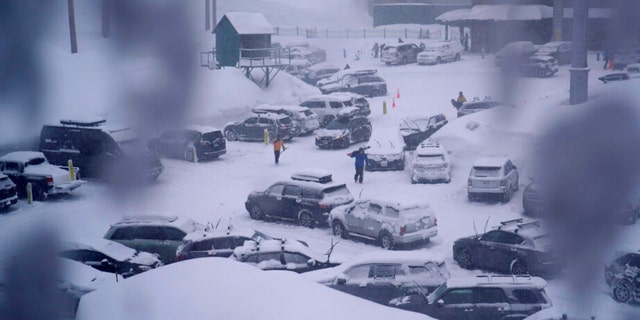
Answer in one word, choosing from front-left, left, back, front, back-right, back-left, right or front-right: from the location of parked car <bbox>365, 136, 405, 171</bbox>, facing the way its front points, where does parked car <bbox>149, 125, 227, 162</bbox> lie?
right

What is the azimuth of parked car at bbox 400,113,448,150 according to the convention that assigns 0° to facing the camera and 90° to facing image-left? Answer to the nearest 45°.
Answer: approximately 45°

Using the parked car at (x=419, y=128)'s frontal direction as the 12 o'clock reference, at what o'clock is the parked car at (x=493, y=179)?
the parked car at (x=493, y=179) is roughly at 10 o'clock from the parked car at (x=419, y=128).

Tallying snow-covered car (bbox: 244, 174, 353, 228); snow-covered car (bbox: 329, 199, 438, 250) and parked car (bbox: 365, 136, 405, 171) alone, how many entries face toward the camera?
1

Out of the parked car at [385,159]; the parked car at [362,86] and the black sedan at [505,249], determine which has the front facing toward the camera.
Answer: the parked car at [385,159]

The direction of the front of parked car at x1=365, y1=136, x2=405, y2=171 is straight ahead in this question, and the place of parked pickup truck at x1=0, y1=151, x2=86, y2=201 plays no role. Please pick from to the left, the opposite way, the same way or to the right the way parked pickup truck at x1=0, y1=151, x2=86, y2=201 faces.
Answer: to the right

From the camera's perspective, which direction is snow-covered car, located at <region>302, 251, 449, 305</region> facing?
to the viewer's left

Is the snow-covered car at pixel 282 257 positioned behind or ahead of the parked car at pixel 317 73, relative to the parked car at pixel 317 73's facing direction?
ahead

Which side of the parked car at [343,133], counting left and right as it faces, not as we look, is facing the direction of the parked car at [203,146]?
front

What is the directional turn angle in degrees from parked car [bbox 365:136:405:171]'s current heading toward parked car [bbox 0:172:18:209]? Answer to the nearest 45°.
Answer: approximately 45° to its right
